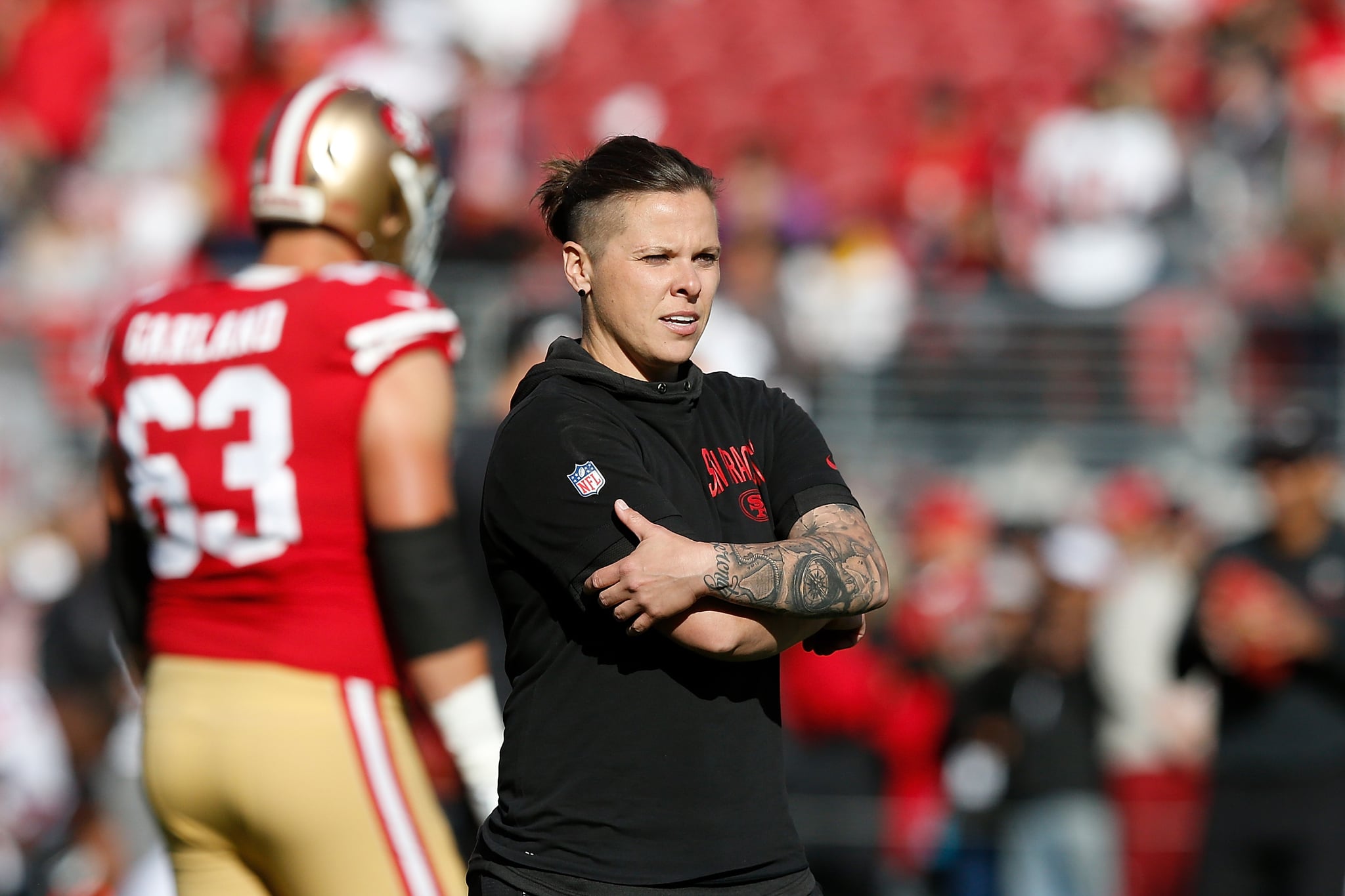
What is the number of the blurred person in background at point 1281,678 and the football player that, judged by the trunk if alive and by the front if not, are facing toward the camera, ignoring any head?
1

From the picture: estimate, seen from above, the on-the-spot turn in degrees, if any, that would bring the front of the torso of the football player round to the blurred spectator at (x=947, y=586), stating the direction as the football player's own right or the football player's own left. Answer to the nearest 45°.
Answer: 0° — they already face them

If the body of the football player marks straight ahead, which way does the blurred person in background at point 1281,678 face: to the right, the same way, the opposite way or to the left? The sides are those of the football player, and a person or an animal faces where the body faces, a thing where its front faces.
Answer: the opposite way

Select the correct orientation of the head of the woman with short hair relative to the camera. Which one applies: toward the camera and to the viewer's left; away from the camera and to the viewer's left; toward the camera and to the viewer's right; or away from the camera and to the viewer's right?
toward the camera and to the viewer's right

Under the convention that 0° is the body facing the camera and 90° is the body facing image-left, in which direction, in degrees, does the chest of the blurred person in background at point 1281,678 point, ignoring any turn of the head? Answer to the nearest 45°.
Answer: approximately 0°

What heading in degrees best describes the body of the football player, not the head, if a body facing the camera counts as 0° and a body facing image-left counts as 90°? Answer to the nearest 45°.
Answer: approximately 225°

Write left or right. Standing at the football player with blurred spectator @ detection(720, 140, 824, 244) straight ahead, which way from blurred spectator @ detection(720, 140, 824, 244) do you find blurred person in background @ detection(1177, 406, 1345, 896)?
right

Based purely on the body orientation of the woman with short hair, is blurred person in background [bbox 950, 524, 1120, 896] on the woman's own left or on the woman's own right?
on the woman's own left

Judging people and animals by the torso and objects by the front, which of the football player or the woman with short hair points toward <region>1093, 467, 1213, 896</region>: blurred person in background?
the football player

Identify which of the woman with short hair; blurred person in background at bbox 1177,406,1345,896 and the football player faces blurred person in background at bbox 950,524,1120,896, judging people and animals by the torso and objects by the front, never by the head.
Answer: the football player

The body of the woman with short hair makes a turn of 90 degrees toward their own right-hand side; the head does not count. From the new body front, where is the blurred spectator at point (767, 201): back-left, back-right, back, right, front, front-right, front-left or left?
back-right

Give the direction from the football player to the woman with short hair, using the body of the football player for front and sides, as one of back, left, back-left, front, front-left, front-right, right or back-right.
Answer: right

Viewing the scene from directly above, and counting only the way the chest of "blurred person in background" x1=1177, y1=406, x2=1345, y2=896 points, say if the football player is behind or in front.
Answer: in front

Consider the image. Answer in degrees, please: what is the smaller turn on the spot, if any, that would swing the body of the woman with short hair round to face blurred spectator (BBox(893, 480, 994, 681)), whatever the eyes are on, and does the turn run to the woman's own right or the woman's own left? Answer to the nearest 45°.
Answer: approximately 135° to the woman's own left

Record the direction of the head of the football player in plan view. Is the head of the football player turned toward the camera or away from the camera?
away from the camera

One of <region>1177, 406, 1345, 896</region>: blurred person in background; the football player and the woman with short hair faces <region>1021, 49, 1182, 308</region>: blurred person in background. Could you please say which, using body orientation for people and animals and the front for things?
the football player

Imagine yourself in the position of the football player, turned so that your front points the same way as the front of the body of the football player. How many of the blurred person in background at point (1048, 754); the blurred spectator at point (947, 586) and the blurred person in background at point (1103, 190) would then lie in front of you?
3

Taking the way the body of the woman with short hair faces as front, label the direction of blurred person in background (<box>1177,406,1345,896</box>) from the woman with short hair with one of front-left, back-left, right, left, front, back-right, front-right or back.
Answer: left
